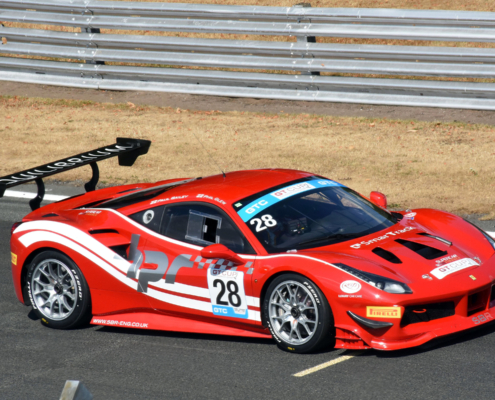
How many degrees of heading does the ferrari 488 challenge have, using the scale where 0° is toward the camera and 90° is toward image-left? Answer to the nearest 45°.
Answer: approximately 315°

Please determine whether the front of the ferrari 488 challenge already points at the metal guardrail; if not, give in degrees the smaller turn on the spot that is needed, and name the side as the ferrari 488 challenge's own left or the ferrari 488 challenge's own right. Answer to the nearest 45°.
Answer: approximately 135° to the ferrari 488 challenge's own left
